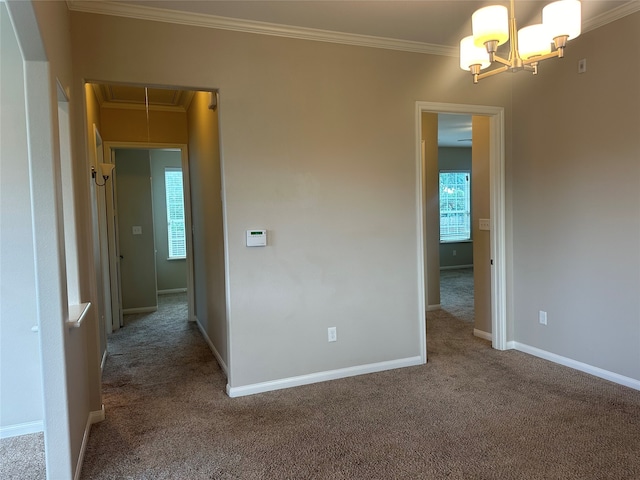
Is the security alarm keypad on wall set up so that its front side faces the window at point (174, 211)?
no

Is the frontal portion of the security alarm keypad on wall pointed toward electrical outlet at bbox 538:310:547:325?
no

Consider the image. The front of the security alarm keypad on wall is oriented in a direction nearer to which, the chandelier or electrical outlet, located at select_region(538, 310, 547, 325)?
the chandelier

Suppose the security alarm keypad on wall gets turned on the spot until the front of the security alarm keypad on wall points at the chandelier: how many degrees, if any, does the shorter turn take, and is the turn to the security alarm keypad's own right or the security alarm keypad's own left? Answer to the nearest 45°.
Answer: approximately 45° to the security alarm keypad's own left

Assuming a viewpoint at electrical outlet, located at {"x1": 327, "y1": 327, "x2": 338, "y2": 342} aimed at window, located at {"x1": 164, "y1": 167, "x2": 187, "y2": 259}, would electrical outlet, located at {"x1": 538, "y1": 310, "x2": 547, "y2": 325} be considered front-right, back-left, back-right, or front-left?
back-right

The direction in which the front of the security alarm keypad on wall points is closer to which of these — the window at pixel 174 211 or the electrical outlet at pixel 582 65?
the electrical outlet

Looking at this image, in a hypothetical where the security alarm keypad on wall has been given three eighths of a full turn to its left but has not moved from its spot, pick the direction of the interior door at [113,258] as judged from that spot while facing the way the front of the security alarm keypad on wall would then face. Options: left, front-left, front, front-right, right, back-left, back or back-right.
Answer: left

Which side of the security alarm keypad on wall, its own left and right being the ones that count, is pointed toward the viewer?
front

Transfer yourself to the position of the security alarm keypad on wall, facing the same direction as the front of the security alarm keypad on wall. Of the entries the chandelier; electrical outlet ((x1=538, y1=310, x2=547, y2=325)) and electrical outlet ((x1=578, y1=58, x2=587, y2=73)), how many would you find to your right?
0

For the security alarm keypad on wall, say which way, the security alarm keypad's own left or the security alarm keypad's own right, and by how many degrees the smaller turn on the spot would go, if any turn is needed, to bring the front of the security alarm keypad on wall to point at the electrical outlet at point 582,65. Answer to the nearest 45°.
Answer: approximately 90° to the security alarm keypad's own left
